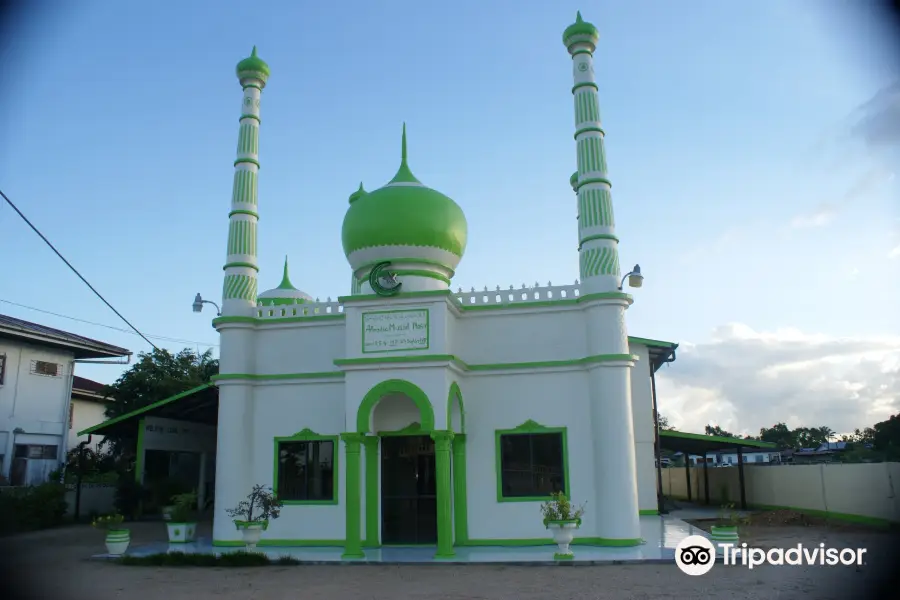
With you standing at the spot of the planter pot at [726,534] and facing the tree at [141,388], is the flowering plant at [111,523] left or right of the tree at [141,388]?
left

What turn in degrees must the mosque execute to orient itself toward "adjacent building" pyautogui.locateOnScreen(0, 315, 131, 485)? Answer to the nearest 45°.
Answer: approximately 135° to its right

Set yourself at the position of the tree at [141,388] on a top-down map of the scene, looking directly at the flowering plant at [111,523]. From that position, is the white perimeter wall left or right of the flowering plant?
left

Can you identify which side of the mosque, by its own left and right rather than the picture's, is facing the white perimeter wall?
left

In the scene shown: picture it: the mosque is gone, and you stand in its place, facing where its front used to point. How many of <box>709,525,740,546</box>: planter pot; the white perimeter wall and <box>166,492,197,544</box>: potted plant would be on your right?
1

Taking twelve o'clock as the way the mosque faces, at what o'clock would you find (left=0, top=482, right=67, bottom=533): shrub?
The shrub is roughly at 4 o'clock from the mosque.

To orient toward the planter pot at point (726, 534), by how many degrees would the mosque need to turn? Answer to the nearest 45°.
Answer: approximately 45° to its left

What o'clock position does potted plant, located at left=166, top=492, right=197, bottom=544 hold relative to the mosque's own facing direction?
The potted plant is roughly at 3 o'clock from the mosque.

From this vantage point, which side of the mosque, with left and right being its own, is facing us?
front

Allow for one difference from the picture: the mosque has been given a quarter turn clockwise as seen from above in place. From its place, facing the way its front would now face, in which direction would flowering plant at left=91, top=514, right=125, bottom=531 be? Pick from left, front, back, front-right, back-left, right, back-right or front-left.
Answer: front

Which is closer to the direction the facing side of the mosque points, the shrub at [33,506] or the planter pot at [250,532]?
the planter pot

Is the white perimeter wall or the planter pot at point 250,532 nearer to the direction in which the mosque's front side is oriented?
the planter pot

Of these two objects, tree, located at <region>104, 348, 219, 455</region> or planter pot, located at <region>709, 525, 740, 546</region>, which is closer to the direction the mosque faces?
the planter pot

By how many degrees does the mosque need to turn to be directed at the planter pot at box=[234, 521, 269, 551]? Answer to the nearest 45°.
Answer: approximately 90° to its right

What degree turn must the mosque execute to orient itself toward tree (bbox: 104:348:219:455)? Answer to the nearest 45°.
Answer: approximately 135° to its right
